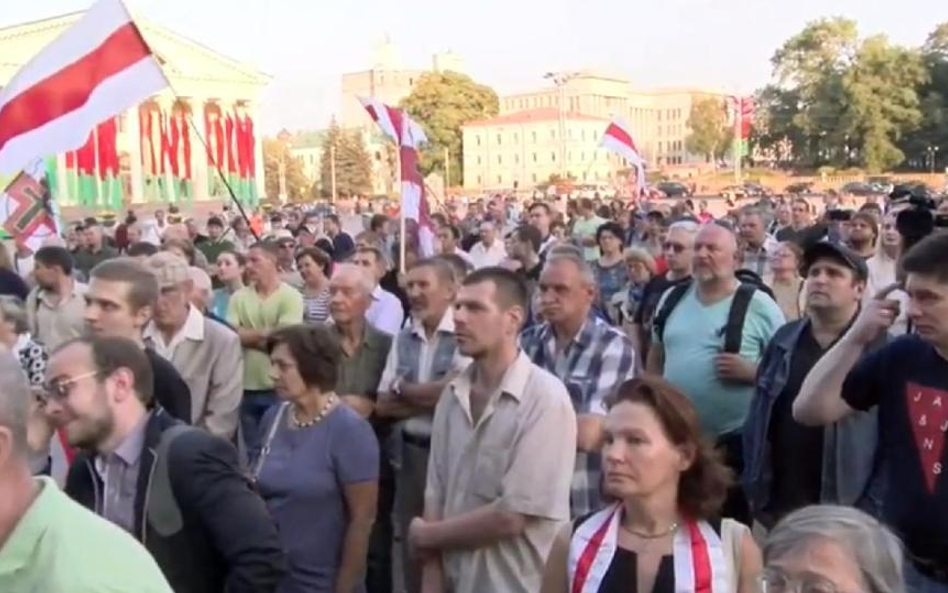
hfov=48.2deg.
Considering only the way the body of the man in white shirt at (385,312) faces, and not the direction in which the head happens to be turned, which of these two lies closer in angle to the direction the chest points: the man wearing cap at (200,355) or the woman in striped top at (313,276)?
the man wearing cap

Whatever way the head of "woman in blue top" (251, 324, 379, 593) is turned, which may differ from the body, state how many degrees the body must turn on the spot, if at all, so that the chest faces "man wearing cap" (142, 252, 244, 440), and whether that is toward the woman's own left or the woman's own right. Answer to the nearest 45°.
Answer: approximately 135° to the woman's own right

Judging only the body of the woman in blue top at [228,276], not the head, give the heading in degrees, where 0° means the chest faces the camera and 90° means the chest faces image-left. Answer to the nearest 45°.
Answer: approximately 45°

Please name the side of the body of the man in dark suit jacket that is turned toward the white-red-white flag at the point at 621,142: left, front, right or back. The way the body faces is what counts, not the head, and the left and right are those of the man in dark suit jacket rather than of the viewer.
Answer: back

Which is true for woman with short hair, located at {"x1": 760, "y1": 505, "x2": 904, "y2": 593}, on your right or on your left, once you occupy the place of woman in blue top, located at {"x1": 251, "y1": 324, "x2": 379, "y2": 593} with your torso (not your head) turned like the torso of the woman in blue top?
on your left

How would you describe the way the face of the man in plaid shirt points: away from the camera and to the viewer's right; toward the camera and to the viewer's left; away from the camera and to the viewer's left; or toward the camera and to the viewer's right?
toward the camera and to the viewer's left

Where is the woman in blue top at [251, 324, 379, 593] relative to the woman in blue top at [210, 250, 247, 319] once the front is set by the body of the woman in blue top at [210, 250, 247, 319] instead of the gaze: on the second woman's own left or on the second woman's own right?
on the second woman's own left

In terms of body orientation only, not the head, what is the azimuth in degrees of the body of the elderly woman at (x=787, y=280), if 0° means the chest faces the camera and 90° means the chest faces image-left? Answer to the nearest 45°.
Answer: approximately 45°

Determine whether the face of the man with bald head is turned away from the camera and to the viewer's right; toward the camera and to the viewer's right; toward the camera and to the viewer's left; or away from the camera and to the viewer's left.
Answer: toward the camera and to the viewer's left
